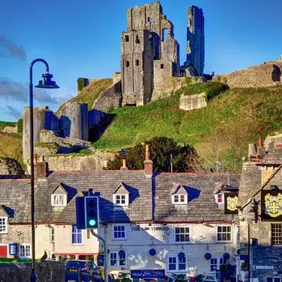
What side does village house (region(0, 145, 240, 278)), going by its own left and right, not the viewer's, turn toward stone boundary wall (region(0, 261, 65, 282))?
front

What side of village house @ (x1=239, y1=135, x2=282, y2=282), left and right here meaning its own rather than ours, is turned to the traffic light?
front

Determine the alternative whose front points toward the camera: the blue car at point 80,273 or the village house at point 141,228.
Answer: the village house

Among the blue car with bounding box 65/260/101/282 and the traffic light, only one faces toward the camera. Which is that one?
the traffic light

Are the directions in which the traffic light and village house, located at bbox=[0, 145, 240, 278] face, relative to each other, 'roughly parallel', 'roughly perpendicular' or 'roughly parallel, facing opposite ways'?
roughly parallel

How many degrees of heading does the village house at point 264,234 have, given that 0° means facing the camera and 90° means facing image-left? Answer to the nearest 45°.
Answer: approximately 0°

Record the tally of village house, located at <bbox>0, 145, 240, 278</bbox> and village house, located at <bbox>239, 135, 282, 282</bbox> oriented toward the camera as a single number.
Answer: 2

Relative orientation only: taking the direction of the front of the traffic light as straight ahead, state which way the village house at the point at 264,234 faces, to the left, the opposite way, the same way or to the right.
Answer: the same way

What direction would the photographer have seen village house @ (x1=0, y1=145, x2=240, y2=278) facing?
facing the viewer

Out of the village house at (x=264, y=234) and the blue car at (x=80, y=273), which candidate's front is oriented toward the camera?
the village house

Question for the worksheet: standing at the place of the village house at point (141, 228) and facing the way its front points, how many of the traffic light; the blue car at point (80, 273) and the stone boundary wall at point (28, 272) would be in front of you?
3

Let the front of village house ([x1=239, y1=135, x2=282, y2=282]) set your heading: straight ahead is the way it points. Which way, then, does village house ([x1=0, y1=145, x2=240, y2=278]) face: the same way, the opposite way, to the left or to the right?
the same way

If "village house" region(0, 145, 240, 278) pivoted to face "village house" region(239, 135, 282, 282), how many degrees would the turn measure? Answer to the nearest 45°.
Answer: approximately 45° to its left
